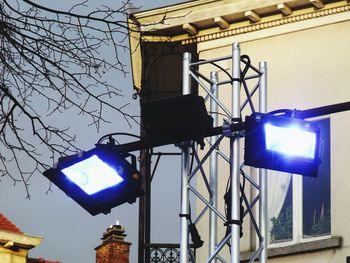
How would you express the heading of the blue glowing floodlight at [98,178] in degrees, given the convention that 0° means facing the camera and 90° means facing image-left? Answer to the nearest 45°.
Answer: approximately 45°

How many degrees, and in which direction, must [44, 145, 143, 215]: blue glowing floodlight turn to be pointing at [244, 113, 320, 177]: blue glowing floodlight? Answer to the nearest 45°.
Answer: approximately 135° to its left

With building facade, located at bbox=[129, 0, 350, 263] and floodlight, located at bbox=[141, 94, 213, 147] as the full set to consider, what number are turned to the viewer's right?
0

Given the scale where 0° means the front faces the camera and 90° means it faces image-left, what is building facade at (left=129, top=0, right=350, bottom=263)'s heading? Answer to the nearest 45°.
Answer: approximately 45°

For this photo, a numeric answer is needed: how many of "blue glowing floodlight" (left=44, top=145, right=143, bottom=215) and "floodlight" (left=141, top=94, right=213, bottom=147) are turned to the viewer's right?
0
